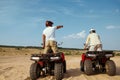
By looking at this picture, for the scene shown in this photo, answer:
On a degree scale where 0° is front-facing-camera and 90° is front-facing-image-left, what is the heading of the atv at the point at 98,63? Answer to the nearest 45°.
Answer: approximately 135°

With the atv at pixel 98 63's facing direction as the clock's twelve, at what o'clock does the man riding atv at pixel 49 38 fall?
The man riding atv is roughly at 10 o'clock from the atv.

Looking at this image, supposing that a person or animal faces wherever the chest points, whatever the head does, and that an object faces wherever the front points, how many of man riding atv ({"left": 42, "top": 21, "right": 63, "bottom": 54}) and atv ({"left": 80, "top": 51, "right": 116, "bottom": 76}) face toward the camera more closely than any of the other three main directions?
0

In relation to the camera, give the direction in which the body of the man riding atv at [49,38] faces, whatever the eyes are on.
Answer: away from the camera

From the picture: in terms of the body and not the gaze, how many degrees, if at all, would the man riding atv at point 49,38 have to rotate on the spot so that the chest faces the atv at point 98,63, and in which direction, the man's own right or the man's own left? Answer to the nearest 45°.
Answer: approximately 90° to the man's own right
